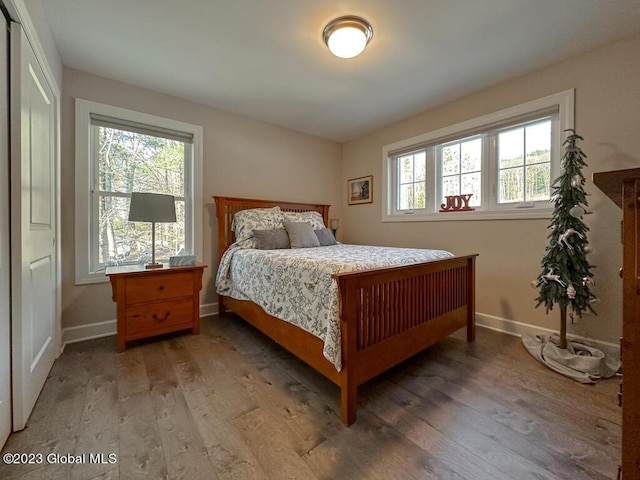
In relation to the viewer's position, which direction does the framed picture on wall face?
facing the viewer and to the left of the viewer

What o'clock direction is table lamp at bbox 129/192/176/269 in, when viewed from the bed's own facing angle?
The table lamp is roughly at 5 o'clock from the bed.

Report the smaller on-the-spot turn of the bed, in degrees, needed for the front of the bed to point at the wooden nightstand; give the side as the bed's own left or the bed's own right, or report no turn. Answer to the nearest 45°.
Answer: approximately 135° to the bed's own right

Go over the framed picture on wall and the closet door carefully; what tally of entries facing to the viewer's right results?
1

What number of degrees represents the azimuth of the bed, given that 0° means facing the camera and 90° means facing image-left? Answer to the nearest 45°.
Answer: approximately 315°

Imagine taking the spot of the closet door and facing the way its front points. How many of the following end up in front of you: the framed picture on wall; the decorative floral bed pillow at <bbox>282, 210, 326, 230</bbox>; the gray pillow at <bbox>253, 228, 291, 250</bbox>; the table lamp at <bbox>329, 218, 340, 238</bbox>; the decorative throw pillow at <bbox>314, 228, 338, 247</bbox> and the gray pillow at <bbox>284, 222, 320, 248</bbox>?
6

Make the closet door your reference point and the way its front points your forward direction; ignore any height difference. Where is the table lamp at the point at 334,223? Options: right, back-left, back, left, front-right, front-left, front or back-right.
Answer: front

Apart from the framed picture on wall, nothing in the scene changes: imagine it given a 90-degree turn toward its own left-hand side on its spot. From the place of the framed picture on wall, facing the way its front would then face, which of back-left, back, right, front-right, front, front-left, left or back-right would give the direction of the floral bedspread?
front-right

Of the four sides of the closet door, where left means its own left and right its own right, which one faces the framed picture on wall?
front

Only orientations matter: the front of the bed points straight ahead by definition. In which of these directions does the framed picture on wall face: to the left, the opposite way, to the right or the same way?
to the right

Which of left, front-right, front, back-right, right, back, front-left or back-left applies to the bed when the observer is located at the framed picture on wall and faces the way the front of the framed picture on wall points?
front-left

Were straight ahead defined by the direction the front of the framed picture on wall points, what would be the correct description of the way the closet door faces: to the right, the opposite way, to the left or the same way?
the opposite way

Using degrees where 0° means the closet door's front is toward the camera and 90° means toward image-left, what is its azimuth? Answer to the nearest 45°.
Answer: approximately 270°

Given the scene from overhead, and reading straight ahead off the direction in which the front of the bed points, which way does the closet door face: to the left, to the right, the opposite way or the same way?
to the left

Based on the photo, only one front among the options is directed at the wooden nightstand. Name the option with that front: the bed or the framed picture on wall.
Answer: the framed picture on wall
